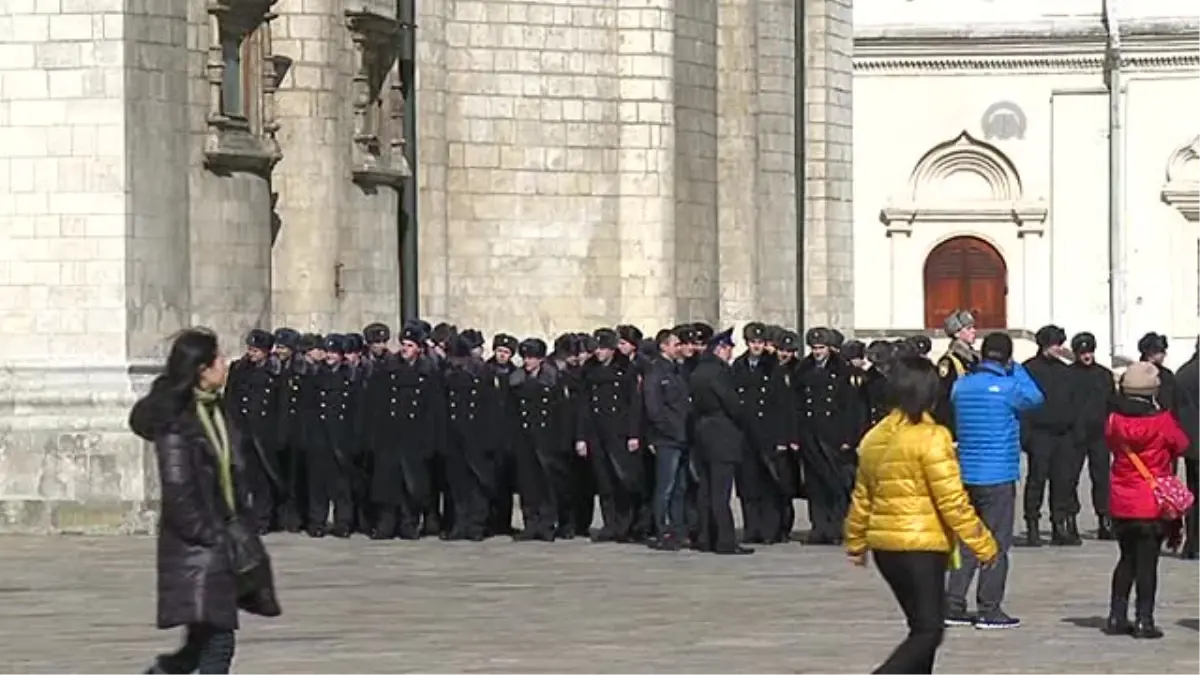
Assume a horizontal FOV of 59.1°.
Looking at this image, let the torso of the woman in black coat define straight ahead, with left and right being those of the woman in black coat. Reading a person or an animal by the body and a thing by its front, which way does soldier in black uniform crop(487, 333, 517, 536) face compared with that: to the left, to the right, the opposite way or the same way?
to the right

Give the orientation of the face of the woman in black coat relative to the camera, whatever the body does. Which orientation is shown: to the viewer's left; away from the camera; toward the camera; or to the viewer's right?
to the viewer's right

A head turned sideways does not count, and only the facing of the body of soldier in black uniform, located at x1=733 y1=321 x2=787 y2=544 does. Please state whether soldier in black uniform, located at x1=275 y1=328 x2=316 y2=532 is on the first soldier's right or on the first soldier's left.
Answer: on the first soldier's right

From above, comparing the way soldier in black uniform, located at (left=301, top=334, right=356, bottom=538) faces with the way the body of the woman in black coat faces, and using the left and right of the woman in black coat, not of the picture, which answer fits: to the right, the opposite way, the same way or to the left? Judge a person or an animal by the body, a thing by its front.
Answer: to the right

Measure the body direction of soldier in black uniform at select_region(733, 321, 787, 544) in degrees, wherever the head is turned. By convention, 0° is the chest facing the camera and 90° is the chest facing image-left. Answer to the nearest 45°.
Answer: approximately 0°

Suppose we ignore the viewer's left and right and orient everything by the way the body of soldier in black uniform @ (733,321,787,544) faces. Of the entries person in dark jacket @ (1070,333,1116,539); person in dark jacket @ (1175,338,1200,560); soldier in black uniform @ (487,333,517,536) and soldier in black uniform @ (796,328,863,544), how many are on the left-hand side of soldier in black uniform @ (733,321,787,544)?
3

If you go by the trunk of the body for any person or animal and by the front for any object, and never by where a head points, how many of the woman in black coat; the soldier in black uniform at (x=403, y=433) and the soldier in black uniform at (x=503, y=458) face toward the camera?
2

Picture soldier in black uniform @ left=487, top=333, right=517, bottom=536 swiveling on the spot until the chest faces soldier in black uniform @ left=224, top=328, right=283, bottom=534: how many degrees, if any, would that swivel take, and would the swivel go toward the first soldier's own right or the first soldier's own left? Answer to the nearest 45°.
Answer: approximately 90° to the first soldier's own right

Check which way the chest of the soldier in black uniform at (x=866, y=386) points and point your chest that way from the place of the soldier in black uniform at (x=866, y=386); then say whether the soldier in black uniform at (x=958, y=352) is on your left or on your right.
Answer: on your left

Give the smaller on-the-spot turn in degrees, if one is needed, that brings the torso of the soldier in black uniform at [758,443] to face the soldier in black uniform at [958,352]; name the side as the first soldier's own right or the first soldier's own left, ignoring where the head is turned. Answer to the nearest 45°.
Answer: approximately 45° to the first soldier's own left

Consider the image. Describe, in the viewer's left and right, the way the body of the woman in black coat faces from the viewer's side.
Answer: facing to the right of the viewer

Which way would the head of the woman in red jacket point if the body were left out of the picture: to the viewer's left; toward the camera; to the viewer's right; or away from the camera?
away from the camera
